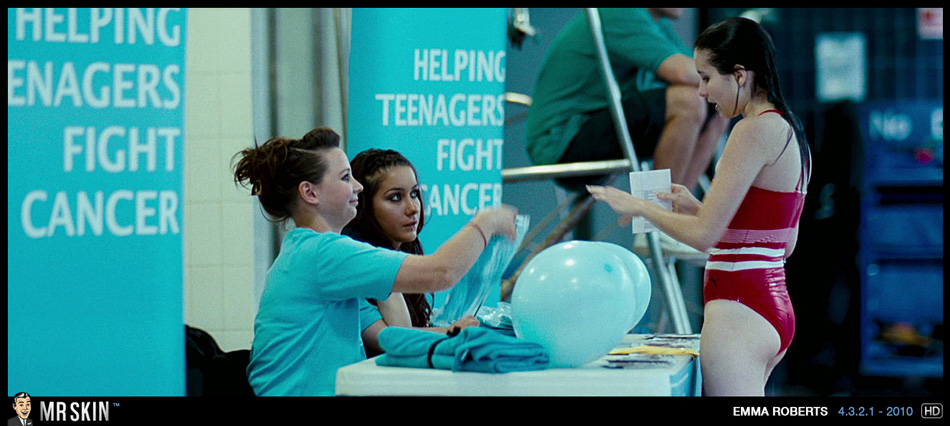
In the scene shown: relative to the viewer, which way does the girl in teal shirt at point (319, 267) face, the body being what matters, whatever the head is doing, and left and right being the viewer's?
facing to the right of the viewer

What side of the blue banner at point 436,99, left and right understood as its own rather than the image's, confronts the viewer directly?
front

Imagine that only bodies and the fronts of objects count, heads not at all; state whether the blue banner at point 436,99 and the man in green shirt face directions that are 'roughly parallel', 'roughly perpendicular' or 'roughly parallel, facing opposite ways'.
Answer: roughly perpendicular

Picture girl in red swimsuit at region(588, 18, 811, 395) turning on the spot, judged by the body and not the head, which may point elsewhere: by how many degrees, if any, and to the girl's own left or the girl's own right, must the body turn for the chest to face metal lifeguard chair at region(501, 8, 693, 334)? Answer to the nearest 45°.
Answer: approximately 90° to the girl's own right

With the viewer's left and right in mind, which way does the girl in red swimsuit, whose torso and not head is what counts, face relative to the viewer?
facing to the left of the viewer

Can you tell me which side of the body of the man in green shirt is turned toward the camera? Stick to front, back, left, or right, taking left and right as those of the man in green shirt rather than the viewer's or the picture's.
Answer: right

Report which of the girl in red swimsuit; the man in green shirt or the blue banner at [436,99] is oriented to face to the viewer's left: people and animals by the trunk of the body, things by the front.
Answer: the girl in red swimsuit

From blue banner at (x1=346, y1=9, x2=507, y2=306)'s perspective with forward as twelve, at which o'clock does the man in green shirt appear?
The man in green shirt is roughly at 8 o'clock from the blue banner.

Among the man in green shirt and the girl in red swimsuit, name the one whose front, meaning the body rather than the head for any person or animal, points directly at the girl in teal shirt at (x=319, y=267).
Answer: the girl in red swimsuit

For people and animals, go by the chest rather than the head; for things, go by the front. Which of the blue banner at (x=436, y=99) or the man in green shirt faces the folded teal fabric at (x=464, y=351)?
the blue banner

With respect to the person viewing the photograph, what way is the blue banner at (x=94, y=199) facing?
facing the viewer

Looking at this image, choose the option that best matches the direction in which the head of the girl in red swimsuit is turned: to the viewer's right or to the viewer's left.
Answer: to the viewer's left

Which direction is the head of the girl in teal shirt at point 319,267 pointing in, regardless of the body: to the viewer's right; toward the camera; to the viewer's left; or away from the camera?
to the viewer's right

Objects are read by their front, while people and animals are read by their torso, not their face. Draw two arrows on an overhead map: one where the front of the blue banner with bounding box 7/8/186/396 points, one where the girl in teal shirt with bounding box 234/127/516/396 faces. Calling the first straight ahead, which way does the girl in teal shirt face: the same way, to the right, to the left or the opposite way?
to the left

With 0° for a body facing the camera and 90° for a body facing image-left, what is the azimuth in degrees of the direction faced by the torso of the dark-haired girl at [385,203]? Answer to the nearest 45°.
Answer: approximately 315°
